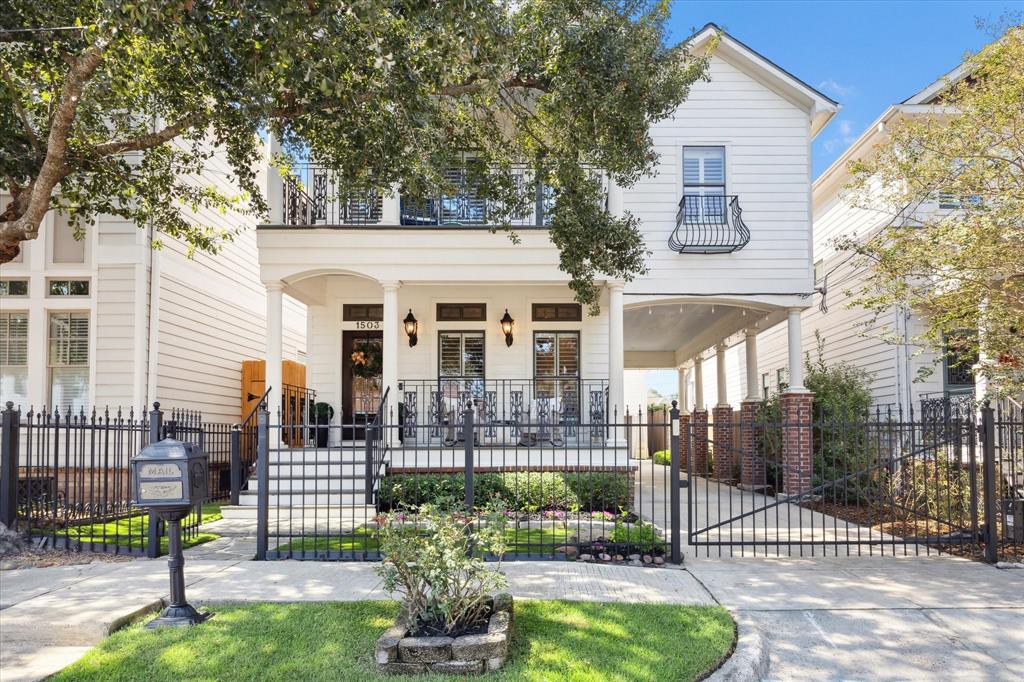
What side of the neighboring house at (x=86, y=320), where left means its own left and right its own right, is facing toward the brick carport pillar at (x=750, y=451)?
left

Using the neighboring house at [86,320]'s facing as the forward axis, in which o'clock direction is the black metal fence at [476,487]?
The black metal fence is roughly at 10 o'clock from the neighboring house.

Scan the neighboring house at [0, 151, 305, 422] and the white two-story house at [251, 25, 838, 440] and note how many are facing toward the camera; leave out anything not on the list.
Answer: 2

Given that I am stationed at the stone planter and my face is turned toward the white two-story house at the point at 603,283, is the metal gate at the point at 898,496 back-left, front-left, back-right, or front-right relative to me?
front-right

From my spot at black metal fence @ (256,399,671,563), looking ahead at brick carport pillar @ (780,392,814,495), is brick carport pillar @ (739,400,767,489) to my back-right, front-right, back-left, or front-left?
front-left

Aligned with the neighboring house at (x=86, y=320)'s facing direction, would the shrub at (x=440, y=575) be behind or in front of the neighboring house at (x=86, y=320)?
in front

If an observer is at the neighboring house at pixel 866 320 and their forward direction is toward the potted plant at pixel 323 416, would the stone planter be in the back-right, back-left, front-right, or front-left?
front-left

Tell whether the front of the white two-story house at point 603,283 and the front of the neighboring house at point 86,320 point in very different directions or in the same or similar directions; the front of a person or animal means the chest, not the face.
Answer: same or similar directions

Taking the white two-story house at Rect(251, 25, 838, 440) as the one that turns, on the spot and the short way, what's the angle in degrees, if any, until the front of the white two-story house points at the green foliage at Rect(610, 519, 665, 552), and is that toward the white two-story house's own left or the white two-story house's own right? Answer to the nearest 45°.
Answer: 0° — it already faces it

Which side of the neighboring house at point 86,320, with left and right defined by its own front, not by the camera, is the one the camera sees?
front

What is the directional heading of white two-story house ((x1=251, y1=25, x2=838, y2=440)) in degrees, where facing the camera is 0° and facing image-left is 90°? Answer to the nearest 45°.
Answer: approximately 0°
